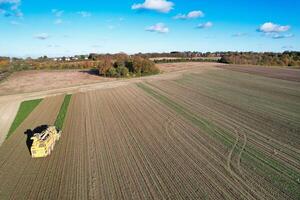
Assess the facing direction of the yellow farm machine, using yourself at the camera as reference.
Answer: facing away from the viewer and to the right of the viewer
